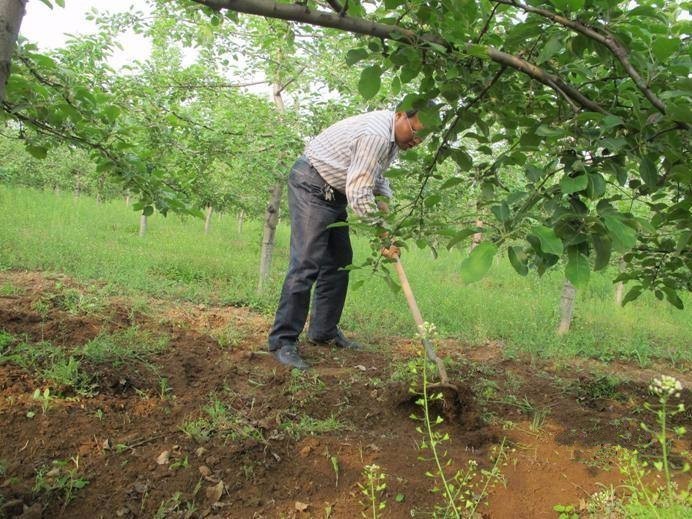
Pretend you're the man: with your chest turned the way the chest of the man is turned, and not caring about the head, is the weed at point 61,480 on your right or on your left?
on your right

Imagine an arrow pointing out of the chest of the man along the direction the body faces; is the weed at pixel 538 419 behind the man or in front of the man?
in front

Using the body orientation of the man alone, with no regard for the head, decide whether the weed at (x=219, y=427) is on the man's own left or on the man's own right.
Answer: on the man's own right

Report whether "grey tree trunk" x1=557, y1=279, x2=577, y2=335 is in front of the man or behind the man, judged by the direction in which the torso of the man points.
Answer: in front

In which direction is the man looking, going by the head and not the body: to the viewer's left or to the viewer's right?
to the viewer's right

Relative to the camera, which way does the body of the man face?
to the viewer's right
